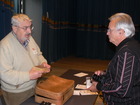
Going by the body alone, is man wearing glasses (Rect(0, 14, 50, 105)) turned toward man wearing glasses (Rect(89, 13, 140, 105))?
yes

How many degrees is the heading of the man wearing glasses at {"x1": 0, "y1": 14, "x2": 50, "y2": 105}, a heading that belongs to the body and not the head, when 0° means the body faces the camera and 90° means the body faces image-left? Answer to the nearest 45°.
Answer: approximately 315°

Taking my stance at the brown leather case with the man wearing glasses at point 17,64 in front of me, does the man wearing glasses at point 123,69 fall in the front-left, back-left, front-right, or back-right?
back-right

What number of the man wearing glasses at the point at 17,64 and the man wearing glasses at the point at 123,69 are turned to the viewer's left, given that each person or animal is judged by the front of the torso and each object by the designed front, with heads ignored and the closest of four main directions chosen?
1

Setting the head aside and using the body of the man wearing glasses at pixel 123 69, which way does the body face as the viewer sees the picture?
to the viewer's left

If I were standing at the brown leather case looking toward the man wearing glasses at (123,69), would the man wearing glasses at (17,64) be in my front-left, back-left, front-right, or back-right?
back-left

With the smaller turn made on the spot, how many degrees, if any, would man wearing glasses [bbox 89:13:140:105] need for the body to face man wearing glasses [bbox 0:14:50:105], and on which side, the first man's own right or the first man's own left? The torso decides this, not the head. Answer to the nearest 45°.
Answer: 0° — they already face them

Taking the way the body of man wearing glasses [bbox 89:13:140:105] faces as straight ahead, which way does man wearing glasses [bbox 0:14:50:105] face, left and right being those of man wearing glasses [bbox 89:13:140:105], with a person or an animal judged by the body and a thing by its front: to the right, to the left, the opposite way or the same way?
the opposite way

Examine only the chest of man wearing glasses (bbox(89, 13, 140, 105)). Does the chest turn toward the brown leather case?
yes
